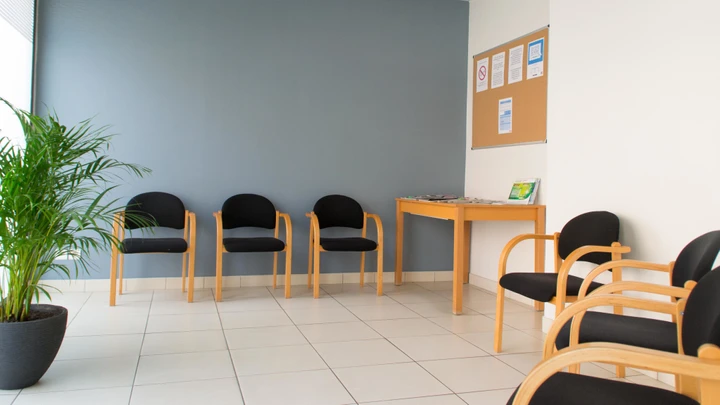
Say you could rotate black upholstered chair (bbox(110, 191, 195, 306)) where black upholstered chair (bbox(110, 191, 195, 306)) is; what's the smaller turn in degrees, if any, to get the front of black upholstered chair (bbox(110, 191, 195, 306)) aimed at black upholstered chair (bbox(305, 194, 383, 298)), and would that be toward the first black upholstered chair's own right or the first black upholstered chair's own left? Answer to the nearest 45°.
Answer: approximately 90° to the first black upholstered chair's own left

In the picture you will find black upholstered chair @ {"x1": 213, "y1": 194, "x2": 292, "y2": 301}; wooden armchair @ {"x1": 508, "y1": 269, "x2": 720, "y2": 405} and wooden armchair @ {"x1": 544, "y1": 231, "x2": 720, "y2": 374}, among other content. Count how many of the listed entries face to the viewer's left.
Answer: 2

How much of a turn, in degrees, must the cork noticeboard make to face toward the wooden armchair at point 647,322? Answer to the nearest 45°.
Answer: approximately 45° to its left

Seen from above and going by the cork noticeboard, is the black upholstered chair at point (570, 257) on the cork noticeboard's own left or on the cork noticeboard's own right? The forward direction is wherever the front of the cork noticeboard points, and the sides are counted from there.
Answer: on the cork noticeboard's own left

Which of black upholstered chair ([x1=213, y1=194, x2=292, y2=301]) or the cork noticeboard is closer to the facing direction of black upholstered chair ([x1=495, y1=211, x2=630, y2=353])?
the black upholstered chair

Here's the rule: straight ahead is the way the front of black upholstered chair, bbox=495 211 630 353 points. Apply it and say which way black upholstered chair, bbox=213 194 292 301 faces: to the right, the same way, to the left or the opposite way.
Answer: to the left

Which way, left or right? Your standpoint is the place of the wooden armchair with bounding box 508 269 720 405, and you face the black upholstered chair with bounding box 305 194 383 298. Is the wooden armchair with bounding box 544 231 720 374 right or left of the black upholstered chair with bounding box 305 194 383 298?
right

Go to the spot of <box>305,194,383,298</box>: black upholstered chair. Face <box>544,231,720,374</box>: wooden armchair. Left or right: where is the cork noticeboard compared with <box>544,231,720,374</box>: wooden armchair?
left

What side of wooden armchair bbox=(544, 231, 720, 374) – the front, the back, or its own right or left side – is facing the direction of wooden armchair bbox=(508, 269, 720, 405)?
left

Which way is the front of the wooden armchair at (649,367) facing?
to the viewer's left
